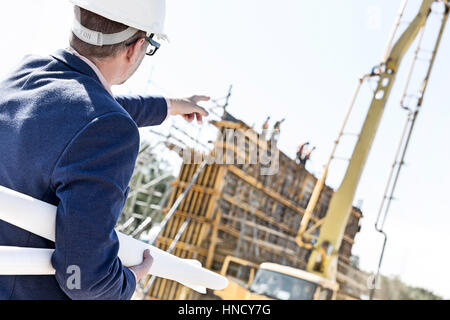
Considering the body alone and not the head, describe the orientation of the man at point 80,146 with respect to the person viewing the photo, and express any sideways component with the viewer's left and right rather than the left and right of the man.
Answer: facing away from the viewer and to the right of the viewer

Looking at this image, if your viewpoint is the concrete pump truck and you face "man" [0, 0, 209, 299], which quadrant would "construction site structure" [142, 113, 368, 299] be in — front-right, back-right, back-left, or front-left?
back-right

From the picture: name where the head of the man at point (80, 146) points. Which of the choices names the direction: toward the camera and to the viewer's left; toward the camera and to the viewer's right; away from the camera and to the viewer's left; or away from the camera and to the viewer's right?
away from the camera and to the viewer's right

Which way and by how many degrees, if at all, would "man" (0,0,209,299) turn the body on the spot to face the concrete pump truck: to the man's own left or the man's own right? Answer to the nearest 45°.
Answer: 0° — they already face it
